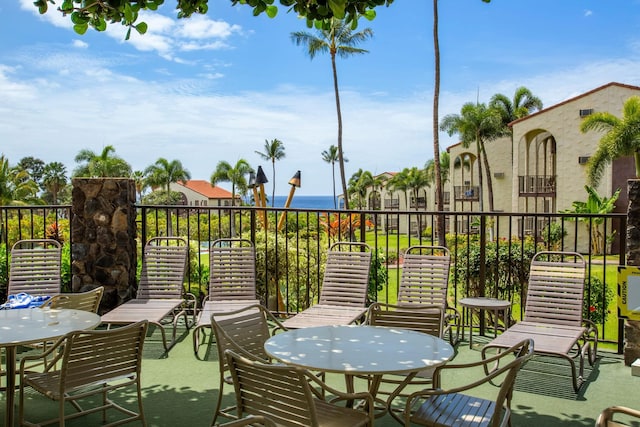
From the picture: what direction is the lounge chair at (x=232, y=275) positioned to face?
toward the camera

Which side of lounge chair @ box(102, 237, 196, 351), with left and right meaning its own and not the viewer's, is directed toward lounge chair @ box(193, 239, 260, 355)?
left

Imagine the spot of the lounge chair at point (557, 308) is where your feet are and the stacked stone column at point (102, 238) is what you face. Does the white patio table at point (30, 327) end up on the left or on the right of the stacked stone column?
left

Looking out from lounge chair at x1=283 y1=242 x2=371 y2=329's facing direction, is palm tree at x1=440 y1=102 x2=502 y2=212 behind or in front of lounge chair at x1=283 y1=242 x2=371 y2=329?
behind

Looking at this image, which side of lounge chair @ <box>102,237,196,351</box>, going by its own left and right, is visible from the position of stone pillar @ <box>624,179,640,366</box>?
left

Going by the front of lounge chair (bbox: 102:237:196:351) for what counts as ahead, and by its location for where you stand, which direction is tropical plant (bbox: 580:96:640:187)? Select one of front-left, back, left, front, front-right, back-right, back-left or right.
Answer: back

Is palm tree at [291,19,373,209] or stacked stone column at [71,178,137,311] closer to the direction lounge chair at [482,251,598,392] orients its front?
the stacked stone column

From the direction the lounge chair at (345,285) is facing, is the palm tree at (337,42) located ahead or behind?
behind

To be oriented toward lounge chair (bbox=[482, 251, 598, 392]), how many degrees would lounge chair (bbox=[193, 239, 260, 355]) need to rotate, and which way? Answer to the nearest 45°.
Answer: approximately 45° to its left

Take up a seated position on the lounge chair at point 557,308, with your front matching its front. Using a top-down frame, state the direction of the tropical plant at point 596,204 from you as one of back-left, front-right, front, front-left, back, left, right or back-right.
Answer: back-right

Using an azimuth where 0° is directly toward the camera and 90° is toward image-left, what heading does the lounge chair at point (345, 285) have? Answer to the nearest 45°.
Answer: approximately 45°

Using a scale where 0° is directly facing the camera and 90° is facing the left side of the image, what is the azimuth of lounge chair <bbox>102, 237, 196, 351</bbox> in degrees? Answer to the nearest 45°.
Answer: approximately 45°

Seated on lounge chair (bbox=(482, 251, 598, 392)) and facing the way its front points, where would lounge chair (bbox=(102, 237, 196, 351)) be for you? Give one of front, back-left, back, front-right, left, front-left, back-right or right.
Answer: front-right
